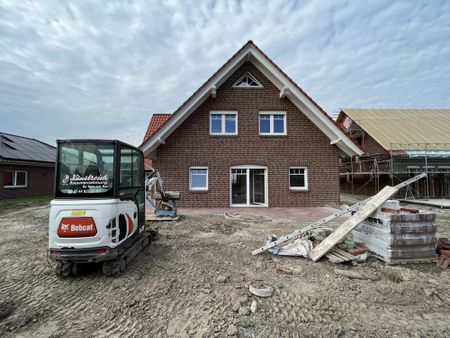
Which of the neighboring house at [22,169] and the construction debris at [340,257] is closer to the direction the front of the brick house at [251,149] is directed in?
the construction debris

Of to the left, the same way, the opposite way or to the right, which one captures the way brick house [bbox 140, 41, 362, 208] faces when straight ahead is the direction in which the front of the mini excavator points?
the opposite way

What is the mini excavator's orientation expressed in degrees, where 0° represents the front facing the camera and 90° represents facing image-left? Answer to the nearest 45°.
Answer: approximately 225°

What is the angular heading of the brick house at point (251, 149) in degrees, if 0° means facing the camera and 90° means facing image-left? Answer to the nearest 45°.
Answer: approximately 0°

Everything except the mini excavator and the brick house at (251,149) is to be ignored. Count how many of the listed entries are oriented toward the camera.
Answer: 1

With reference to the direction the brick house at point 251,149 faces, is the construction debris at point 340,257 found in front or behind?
in front

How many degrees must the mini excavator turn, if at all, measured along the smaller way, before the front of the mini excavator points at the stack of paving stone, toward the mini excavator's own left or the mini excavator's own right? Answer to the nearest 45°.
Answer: approximately 45° to the mini excavator's own right

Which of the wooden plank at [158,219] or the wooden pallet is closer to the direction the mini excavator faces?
the wooden plank

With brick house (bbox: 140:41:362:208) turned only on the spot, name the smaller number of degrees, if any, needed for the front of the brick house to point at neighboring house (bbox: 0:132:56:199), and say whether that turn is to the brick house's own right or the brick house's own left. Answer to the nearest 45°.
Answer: approximately 90° to the brick house's own right

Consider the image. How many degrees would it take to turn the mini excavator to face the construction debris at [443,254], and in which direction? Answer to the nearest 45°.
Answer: approximately 45° to its right

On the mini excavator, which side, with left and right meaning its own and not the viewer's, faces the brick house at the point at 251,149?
front

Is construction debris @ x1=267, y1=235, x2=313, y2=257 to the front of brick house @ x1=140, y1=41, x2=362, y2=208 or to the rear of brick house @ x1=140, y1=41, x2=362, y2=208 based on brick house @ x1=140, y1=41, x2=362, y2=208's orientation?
to the front
